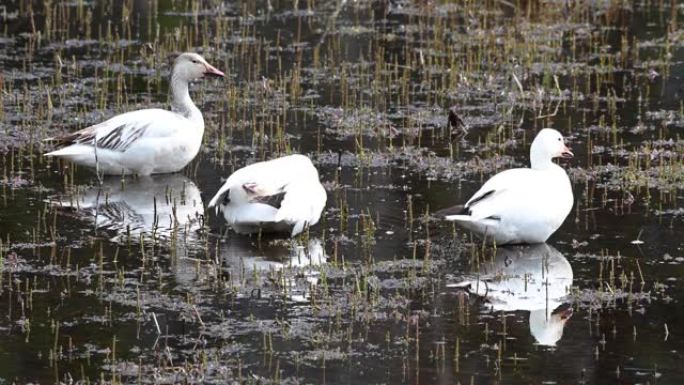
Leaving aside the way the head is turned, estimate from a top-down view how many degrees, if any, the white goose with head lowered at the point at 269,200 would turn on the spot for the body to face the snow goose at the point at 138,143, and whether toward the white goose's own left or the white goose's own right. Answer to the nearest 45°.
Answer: approximately 135° to the white goose's own left

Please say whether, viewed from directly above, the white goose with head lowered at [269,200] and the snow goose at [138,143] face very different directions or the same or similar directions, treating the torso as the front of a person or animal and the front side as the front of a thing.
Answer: same or similar directions

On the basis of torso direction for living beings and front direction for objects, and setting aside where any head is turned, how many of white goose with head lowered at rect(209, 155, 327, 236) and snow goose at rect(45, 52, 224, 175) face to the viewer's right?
2

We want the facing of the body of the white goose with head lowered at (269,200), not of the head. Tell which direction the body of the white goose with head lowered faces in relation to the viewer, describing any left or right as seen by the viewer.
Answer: facing to the right of the viewer

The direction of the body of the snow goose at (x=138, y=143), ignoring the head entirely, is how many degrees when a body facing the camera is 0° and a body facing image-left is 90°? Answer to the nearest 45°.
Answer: approximately 270°

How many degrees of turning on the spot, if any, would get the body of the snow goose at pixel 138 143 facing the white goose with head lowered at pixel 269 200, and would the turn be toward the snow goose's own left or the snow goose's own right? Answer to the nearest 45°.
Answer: approximately 45° to the snow goose's own right
